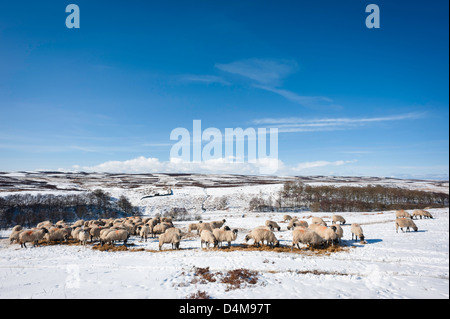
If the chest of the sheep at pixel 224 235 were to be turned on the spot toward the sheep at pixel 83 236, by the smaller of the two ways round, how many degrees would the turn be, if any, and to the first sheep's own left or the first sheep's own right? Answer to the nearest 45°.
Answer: approximately 180°

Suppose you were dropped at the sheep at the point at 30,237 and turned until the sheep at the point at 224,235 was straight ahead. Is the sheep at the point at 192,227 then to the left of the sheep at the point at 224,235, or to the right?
left

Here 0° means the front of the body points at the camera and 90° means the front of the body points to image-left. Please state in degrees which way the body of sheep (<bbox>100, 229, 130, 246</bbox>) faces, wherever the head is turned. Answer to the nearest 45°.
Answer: approximately 90°

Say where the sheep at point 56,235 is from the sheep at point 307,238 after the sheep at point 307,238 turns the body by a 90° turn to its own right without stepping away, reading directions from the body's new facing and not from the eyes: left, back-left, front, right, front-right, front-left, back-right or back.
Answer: right

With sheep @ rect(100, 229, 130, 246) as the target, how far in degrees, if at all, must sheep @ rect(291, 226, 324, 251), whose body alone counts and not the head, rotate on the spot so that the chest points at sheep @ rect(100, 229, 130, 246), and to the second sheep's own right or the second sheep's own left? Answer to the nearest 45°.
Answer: approximately 180°

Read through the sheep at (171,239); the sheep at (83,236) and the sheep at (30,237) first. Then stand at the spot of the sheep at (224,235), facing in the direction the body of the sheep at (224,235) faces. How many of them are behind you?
3
